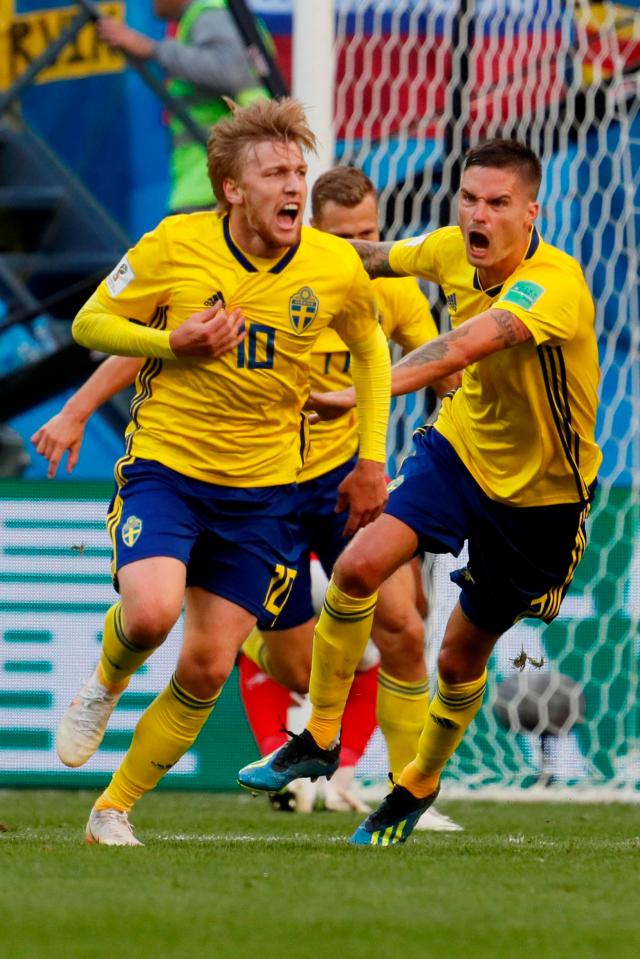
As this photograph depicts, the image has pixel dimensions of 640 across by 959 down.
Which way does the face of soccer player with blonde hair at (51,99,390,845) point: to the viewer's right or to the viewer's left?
to the viewer's right

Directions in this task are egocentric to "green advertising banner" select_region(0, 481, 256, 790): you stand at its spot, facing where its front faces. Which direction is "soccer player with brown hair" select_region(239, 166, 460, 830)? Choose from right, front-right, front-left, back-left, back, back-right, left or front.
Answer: front-left

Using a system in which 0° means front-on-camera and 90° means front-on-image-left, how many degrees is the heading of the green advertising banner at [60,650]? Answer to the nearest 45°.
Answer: approximately 0°

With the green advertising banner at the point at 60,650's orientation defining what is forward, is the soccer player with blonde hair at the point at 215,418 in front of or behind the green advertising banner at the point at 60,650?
in front

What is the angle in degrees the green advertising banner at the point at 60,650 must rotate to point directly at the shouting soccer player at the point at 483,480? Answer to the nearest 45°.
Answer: approximately 45° to its left

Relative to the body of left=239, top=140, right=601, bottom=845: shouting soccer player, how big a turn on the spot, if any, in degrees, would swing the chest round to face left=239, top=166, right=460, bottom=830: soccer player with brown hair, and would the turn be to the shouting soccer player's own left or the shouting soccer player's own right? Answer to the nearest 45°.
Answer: approximately 90° to the shouting soccer player's own right

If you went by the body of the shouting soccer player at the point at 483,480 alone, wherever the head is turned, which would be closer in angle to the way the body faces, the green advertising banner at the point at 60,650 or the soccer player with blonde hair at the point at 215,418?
the soccer player with blonde hair

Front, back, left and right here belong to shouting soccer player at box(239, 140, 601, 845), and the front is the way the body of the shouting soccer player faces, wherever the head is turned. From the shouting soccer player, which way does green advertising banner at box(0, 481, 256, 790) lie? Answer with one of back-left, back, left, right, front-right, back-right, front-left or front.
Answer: right

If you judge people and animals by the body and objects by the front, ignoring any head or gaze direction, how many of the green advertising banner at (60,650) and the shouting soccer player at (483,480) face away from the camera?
0
